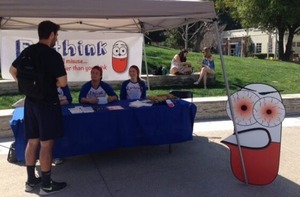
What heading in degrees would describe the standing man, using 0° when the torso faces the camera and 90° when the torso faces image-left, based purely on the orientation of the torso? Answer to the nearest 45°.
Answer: approximately 225°

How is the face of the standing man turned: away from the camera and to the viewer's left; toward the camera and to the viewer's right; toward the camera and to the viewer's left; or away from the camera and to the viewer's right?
away from the camera and to the viewer's right

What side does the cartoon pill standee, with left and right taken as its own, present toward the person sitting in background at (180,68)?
back

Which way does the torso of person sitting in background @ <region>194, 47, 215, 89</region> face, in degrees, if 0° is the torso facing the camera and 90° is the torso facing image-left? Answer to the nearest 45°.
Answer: approximately 45°
